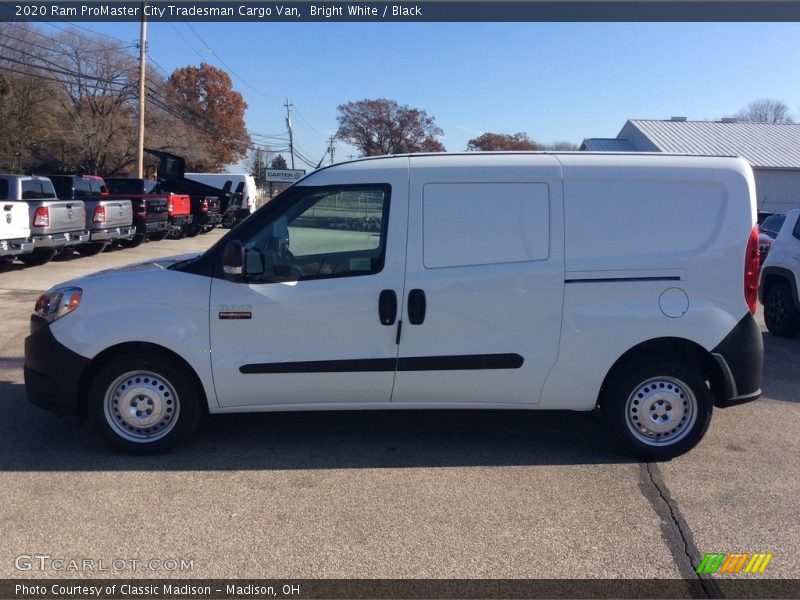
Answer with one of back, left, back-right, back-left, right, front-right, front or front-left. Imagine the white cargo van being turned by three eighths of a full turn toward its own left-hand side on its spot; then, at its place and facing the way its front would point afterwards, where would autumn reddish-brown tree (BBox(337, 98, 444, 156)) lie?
back-left

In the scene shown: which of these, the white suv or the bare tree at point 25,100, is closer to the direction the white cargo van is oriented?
the bare tree

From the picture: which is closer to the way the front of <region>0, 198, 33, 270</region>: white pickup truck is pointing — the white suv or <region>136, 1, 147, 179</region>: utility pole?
the utility pole

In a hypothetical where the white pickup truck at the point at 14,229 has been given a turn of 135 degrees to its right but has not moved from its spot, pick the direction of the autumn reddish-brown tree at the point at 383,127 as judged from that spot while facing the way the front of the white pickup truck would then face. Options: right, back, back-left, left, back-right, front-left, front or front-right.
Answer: front-left

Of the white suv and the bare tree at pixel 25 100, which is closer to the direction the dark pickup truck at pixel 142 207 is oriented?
the bare tree

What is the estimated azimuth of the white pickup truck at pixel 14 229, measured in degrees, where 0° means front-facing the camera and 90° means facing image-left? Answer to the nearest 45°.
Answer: approximately 135°

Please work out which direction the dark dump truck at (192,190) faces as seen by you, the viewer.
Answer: facing away from the viewer and to the left of the viewer

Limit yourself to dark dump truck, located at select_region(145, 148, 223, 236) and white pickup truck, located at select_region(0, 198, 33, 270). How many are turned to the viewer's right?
0

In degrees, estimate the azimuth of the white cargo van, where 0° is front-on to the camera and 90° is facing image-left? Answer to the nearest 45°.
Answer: approximately 90°

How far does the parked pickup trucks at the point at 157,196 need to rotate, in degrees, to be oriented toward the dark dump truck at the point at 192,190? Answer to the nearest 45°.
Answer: approximately 45° to its right

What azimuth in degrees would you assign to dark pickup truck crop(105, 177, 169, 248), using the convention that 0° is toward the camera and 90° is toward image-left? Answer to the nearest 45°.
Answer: approximately 135°

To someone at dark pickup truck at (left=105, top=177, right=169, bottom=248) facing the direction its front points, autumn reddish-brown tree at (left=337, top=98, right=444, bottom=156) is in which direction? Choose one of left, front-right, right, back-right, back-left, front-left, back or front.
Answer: right
